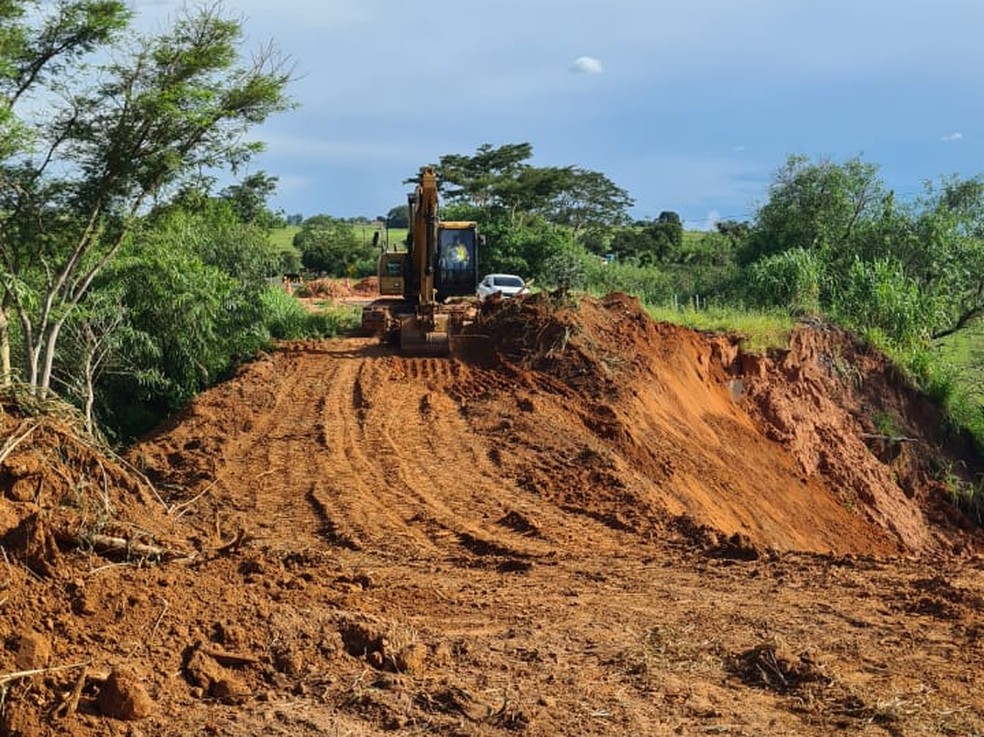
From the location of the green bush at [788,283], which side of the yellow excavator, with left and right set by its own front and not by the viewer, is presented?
left

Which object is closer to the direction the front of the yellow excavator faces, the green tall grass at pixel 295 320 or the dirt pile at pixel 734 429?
the dirt pile

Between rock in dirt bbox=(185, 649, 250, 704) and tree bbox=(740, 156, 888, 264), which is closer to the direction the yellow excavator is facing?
the rock in dirt

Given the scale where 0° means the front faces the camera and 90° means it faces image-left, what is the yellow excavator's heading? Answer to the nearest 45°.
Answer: approximately 0°

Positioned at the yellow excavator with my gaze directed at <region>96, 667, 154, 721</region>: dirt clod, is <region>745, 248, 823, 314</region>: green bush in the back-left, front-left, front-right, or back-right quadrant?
back-left

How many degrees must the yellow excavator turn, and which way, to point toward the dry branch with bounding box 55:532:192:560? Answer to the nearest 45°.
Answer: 0° — it already faces it

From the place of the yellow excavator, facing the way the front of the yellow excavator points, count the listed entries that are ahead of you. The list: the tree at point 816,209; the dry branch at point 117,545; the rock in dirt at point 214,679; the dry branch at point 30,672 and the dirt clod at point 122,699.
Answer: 4

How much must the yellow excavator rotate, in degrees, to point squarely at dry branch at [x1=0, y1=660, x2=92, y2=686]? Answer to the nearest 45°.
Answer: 0° — it already faces it

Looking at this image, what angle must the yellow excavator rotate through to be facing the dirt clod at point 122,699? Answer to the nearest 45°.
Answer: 0° — it already faces it

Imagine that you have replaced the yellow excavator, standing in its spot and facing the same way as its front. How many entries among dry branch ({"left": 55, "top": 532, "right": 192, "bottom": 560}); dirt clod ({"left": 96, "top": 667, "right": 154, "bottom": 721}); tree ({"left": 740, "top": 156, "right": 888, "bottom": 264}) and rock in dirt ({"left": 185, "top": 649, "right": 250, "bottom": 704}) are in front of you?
3

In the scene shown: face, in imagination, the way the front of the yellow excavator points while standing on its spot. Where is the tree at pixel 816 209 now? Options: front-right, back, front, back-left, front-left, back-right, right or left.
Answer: back-left

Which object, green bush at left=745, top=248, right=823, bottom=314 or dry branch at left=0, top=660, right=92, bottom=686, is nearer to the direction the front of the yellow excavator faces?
the dry branch
